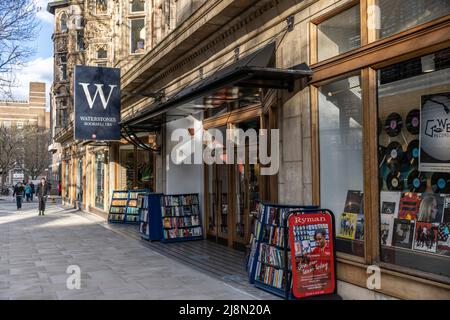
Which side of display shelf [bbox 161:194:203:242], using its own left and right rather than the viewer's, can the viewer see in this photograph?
front

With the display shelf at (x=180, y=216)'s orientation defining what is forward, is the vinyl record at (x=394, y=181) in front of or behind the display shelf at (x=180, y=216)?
in front

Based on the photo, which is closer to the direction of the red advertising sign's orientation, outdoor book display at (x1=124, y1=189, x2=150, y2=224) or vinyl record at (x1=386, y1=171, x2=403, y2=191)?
the vinyl record

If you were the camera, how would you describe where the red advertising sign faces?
facing the viewer

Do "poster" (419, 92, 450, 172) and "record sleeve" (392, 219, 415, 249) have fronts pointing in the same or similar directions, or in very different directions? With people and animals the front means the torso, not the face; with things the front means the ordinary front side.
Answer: same or similar directions

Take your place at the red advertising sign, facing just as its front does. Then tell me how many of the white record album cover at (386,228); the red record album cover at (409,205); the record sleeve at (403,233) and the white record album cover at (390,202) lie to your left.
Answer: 4

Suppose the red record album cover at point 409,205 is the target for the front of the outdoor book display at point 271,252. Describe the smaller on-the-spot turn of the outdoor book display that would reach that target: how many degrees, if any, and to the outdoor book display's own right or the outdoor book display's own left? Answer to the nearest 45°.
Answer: approximately 90° to the outdoor book display's own left

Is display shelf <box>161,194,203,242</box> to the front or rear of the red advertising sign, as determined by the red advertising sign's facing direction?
to the rear

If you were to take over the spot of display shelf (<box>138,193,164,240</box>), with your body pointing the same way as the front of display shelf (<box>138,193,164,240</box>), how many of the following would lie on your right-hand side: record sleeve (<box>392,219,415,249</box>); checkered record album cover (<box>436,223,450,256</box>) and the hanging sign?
1
